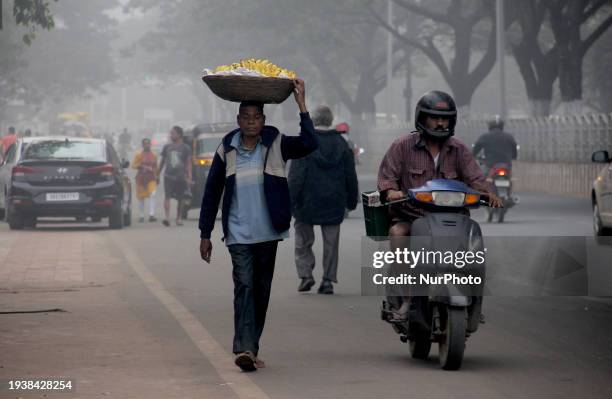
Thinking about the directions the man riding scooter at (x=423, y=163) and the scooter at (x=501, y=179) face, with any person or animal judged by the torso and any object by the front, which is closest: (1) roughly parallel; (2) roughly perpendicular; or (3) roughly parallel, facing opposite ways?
roughly parallel, facing opposite ways

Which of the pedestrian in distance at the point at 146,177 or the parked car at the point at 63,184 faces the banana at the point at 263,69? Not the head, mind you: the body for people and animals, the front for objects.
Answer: the pedestrian in distance

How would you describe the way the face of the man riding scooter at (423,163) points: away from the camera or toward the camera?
toward the camera

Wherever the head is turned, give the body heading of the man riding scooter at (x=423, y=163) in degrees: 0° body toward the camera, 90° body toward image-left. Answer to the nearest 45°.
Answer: approximately 0°

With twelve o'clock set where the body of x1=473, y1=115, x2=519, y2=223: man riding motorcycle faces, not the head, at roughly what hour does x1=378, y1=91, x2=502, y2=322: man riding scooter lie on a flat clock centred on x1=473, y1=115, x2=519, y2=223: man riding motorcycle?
x1=378, y1=91, x2=502, y2=322: man riding scooter is roughly at 6 o'clock from x1=473, y1=115, x2=519, y2=223: man riding motorcycle.

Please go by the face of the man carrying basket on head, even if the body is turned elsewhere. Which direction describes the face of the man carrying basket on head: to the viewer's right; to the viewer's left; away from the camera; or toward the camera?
toward the camera

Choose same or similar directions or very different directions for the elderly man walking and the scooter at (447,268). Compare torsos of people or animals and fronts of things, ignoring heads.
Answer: very different directions

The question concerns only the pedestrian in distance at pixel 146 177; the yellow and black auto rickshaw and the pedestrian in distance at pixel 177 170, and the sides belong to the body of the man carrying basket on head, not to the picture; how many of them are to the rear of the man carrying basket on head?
3

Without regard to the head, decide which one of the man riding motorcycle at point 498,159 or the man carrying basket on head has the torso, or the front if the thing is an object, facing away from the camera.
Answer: the man riding motorcycle

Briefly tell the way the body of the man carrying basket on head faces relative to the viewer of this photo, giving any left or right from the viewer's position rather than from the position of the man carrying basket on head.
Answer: facing the viewer

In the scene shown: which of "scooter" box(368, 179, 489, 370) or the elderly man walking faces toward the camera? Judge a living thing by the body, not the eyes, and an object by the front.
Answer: the scooter

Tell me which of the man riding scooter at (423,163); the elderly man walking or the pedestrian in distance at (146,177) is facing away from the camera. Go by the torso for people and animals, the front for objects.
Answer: the elderly man walking

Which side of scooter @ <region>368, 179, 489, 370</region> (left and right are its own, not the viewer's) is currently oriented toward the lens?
front

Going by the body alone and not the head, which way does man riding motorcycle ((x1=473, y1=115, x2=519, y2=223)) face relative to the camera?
away from the camera

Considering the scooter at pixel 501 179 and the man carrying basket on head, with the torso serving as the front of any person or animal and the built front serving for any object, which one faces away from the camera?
the scooter

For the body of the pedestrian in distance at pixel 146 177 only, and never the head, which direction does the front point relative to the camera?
toward the camera

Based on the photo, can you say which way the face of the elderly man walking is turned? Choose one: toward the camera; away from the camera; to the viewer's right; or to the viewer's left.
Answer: away from the camera
